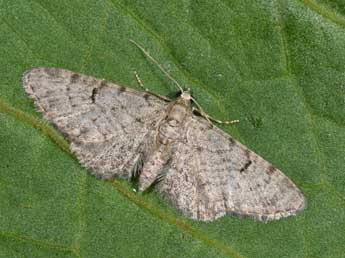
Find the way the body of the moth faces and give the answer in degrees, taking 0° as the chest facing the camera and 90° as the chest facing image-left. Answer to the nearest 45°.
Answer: approximately 225°
